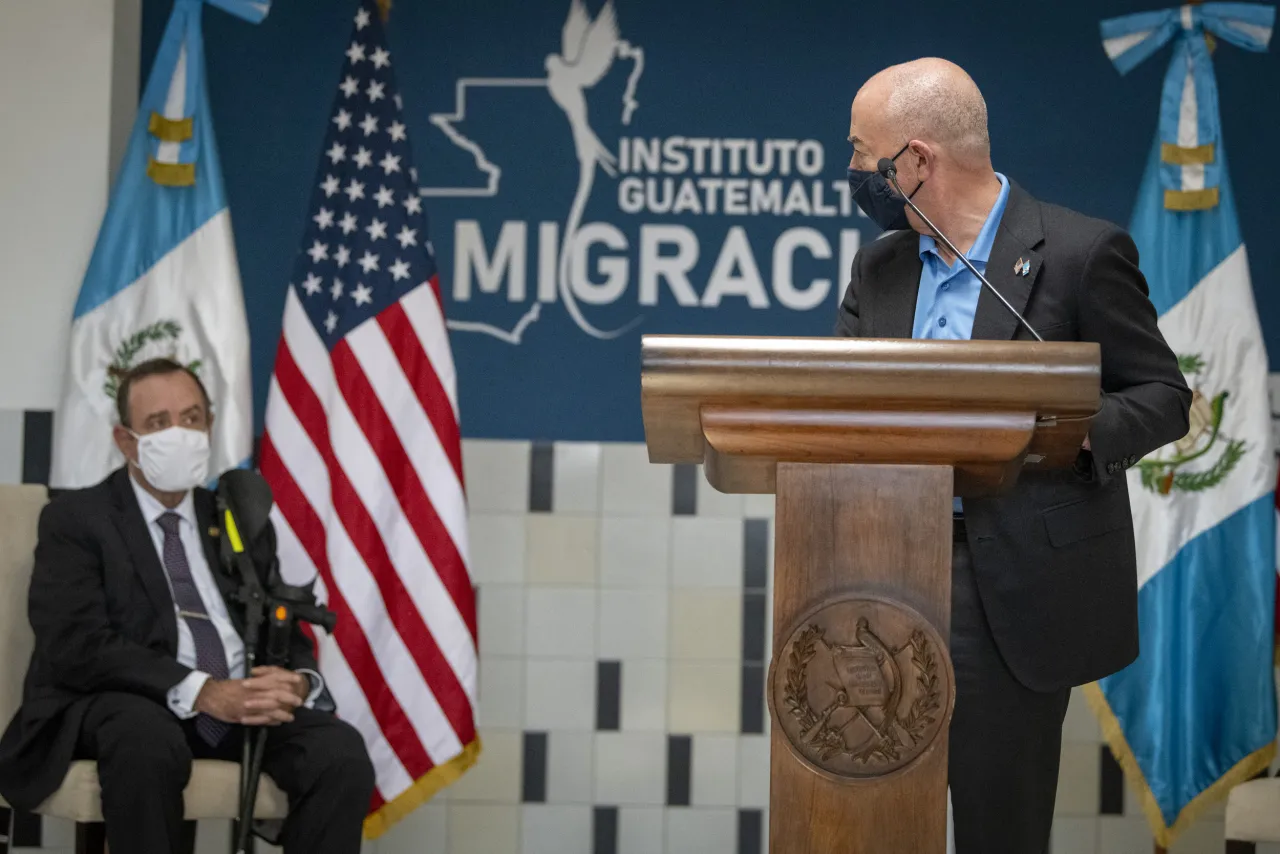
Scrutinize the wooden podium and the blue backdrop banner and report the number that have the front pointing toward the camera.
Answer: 2

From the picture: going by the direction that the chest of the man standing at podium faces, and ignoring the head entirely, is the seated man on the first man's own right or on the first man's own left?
on the first man's own right

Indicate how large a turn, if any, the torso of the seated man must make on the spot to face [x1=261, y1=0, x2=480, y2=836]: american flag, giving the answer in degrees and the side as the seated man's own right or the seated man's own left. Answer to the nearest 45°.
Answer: approximately 90° to the seated man's own left

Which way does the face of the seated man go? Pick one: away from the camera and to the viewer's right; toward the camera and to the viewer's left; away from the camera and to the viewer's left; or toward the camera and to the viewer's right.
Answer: toward the camera and to the viewer's right

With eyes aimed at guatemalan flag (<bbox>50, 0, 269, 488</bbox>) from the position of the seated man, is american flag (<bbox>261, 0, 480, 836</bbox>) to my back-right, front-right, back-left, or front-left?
front-right

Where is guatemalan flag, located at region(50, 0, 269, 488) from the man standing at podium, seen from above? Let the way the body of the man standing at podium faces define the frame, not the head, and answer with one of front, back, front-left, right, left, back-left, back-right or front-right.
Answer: right

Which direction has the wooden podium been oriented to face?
toward the camera

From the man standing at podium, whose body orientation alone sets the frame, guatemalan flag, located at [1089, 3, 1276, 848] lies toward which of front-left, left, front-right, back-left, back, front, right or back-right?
back-right

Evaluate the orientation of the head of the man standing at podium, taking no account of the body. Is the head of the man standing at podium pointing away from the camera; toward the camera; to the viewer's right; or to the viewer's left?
to the viewer's left

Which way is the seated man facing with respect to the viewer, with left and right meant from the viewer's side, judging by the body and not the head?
facing the viewer and to the right of the viewer

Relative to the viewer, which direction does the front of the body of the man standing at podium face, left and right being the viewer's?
facing the viewer and to the left of the viewer
